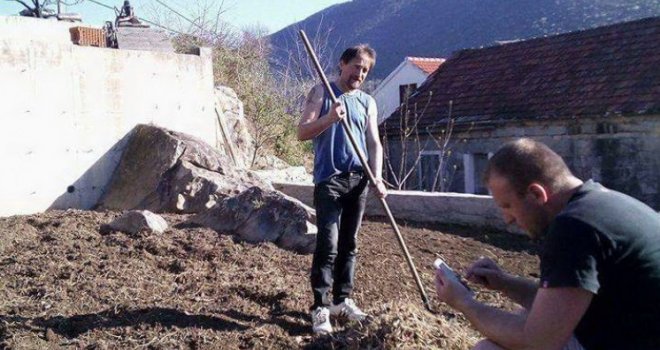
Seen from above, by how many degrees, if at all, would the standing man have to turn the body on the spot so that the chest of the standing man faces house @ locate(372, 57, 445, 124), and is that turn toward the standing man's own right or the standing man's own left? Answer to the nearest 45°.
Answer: approximately 135° to the standing man's own left

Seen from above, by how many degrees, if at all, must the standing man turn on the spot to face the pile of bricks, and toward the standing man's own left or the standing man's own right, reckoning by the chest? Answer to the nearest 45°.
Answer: approximately 180°

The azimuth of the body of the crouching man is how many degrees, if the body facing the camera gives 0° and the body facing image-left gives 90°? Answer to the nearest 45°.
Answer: approximately 90°

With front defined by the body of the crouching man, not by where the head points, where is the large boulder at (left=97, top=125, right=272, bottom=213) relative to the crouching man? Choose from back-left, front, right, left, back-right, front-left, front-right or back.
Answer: front-right

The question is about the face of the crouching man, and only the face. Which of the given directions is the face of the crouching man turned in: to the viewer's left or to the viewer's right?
to the viewer's left

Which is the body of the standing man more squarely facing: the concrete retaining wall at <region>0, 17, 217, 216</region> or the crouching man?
the crouching man

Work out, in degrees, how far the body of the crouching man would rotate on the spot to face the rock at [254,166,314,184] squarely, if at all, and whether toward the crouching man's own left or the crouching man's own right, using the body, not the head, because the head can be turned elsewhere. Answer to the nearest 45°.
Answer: approximately 45° to the crouching man's own right

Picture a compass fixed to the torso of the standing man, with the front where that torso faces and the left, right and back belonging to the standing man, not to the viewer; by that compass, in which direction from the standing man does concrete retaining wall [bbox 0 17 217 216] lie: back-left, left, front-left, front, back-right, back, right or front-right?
back

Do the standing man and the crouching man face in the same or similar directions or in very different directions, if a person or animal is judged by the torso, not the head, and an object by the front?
very different directions

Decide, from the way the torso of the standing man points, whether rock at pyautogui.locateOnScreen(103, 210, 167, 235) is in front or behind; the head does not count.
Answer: behind

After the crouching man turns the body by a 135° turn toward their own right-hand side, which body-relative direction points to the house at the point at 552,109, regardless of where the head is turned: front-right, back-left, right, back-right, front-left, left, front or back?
front-left

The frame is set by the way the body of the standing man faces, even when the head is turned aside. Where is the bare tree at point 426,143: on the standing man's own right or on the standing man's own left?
on the standing man's own left

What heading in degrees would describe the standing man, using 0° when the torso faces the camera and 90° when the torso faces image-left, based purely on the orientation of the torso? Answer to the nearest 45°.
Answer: approximately 315°

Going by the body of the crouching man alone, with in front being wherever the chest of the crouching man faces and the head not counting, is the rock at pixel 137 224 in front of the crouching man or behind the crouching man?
in front

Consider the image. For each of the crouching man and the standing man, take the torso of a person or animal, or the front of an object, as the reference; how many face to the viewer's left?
1
